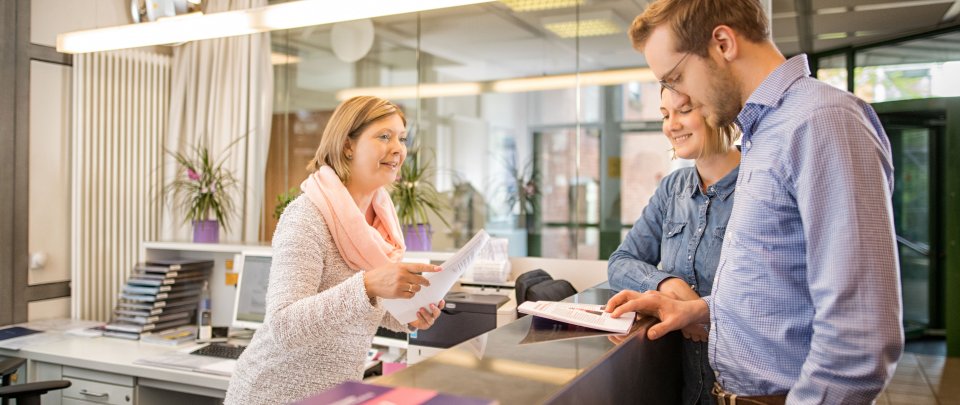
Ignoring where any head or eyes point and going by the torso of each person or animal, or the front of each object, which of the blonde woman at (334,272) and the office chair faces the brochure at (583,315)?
the blonde woman

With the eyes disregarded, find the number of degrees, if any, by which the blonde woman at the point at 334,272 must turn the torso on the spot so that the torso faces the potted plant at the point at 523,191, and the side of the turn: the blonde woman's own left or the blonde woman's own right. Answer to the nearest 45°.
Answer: approximately 90° to the blonde woman's own left

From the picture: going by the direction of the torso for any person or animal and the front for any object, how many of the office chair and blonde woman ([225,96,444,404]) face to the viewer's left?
0

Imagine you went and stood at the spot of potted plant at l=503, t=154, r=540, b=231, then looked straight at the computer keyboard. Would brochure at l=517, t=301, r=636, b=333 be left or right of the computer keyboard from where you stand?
left

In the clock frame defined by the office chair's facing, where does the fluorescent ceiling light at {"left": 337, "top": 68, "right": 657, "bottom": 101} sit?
The fluorescent ceiling light is roughly at 1 o'clock from the office chair.

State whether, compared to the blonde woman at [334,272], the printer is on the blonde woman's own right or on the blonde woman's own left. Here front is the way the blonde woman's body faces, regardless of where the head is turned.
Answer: on the blonde woman's own left

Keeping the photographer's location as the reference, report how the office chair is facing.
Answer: facing away from the viewer and to the right of the viewer

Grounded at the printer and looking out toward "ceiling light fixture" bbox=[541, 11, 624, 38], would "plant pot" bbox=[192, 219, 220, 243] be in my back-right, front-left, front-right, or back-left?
front-left

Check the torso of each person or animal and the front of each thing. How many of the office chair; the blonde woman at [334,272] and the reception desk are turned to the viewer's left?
0

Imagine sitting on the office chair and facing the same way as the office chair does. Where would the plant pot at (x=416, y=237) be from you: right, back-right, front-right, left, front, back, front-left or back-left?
front-right

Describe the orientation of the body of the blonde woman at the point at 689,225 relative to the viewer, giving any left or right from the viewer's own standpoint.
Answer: facing the viewer and to the left of the viewer

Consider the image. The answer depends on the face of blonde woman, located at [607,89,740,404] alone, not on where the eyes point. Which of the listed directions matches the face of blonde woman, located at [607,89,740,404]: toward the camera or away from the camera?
toward the camera
